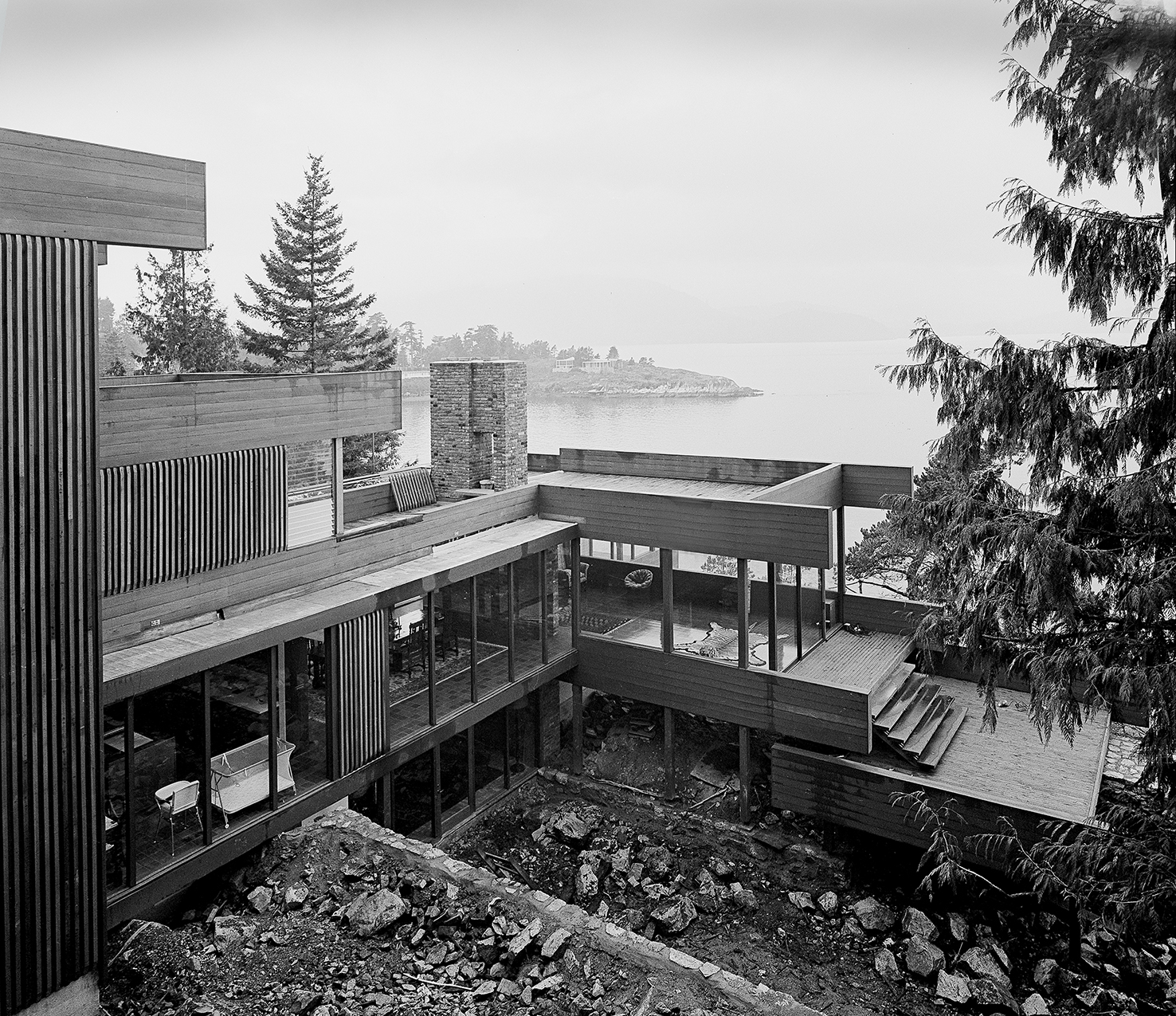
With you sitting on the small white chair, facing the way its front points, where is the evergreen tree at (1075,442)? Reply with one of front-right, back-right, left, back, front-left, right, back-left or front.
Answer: back
